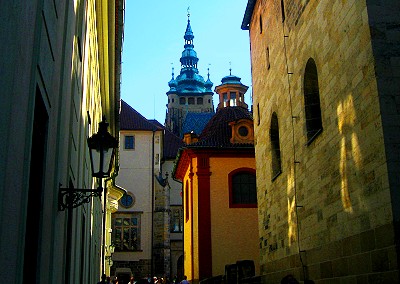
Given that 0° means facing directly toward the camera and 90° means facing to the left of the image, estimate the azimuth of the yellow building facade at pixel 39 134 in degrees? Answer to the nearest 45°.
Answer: approximately 270°

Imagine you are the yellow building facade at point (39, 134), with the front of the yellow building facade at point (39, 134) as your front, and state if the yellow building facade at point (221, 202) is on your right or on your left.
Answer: on your left
